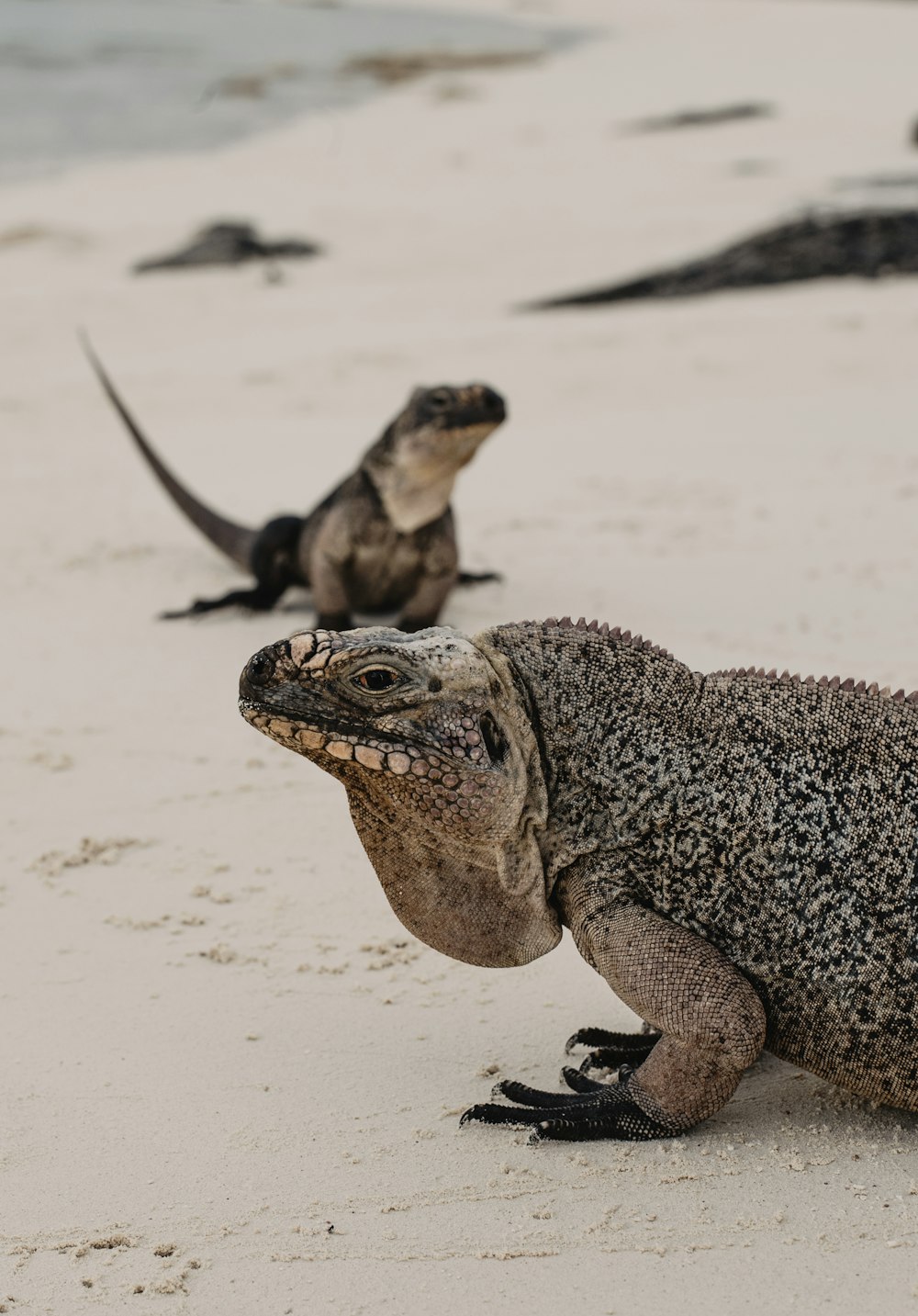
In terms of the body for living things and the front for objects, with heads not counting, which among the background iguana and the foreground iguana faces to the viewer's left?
the foreground iguana

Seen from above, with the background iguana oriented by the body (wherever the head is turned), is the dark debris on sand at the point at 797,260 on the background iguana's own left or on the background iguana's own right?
on the background iguana's own left

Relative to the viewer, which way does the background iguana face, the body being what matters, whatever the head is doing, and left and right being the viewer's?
facing the viewer and to the right of the viewer

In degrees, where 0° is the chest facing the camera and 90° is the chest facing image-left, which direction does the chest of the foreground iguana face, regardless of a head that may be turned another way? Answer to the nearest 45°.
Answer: approximately 90°

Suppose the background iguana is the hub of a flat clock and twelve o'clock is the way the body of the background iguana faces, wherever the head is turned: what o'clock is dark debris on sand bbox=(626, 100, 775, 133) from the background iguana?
The dark debris on sand is roughly at 8 o'clock from the background iguana.

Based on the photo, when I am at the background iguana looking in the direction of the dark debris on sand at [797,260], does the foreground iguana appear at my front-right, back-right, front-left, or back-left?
back-right

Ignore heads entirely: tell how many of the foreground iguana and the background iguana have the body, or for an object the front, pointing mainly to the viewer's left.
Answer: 1

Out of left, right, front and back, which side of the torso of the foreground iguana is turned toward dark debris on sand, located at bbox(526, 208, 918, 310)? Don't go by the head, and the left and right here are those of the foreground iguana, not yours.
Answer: right

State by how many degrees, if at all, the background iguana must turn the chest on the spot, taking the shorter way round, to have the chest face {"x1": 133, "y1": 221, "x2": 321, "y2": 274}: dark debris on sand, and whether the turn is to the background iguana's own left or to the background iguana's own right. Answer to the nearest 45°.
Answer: approximately 135° to the background iguana's own left

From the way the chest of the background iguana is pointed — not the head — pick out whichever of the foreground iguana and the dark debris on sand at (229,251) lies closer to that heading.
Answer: the foreground iguana

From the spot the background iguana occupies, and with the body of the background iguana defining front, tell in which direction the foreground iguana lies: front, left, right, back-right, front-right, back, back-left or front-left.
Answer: front-right
